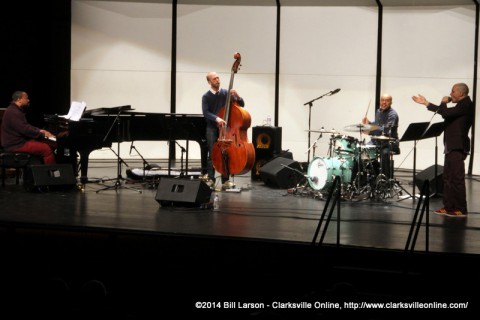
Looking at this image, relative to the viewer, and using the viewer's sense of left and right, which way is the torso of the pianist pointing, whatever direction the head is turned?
facing to the right of the viewer

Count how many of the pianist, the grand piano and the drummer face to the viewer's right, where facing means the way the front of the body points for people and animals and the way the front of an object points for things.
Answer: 1

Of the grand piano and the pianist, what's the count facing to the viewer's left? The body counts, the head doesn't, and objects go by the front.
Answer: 1

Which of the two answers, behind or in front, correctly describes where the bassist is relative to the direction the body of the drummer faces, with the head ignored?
in front

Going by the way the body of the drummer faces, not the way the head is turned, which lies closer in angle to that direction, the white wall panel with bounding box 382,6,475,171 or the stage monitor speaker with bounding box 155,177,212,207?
the stage monitor speaker

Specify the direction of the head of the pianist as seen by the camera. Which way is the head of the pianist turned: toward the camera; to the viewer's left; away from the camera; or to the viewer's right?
to the viewer's right

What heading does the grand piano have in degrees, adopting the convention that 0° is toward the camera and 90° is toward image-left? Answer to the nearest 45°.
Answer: approximately 90°

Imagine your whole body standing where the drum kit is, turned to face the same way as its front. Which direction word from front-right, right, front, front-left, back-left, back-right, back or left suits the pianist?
front-right
